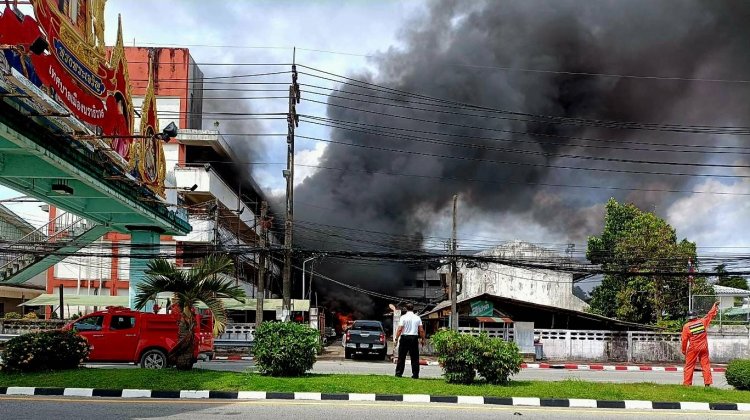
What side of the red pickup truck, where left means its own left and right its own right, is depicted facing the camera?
left

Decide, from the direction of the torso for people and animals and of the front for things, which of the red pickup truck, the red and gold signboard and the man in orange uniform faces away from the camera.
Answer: the man in orange uniform

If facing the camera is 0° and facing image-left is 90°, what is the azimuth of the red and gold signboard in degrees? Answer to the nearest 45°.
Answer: approximately 315°

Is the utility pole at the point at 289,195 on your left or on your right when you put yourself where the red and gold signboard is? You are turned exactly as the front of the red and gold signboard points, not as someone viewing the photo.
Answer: on your left

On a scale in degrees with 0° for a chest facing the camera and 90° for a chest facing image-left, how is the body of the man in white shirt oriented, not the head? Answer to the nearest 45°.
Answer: approximately 180°

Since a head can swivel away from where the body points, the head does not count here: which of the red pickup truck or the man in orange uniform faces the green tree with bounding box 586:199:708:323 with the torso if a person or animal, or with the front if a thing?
the man in orange uniform

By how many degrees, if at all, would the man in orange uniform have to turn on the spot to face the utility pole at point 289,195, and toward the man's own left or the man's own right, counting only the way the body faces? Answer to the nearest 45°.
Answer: approximately 45° to the man's own left

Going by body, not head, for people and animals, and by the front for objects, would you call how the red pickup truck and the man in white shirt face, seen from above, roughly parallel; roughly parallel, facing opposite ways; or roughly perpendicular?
roughly perpendicular

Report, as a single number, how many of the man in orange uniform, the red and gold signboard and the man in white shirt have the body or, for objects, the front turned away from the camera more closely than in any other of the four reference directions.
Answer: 2

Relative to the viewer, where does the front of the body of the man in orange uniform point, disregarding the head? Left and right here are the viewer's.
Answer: facing away from the viewer
